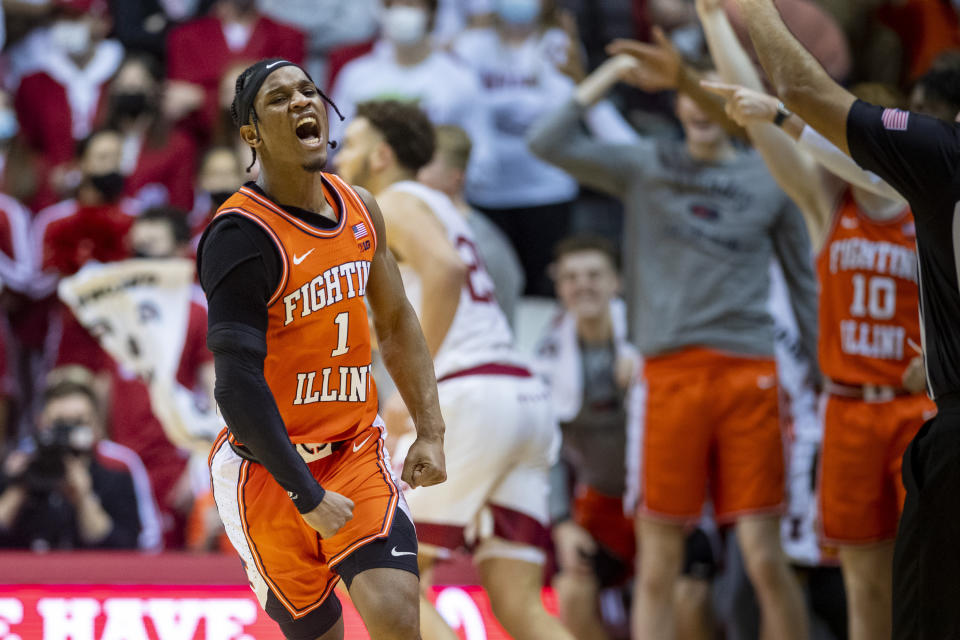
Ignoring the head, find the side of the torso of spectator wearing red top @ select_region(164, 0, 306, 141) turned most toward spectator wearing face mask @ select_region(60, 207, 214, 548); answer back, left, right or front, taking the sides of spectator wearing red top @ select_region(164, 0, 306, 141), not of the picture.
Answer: front

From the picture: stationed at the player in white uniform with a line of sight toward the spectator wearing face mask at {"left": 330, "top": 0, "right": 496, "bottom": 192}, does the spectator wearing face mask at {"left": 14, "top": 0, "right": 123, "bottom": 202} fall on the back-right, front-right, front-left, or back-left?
front-left

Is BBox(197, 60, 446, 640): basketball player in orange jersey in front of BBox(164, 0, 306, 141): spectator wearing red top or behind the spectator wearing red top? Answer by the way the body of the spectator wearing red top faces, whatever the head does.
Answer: in front

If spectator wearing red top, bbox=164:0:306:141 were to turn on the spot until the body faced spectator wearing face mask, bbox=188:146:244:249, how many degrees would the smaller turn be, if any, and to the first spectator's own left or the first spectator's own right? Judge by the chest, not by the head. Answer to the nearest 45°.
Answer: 0° — they already face them

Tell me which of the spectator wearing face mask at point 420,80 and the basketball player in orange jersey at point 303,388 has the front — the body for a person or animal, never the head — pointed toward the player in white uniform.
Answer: the spectator wearing face mask

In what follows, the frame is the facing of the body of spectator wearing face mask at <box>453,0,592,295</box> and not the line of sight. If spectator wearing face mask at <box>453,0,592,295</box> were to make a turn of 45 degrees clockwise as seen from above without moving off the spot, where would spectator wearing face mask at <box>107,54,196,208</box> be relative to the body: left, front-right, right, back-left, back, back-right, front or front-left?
front-right

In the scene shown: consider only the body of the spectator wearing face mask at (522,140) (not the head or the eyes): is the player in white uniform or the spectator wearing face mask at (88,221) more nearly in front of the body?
the player in white uniform

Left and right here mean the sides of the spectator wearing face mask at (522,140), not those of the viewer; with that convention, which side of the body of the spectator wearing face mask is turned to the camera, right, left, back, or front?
front

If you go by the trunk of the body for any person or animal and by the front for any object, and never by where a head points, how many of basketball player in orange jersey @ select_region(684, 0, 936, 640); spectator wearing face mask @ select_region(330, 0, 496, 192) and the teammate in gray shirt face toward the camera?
3

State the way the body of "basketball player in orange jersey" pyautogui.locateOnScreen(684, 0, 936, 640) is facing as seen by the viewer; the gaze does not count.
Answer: toward the camera

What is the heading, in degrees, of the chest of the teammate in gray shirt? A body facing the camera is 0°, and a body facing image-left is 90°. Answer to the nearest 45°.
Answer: approximately 0°

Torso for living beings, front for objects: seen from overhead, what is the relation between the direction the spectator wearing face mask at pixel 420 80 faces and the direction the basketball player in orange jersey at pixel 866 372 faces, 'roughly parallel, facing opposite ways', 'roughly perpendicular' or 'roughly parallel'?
roughly parallel

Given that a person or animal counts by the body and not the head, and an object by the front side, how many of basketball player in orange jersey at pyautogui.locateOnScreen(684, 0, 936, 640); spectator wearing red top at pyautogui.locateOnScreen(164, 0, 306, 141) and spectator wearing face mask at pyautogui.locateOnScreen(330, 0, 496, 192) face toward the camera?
3

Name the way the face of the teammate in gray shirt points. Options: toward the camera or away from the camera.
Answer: toward the camera

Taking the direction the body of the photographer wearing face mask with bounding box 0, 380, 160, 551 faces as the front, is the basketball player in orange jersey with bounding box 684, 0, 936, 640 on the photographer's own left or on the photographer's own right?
on the photographer's own left

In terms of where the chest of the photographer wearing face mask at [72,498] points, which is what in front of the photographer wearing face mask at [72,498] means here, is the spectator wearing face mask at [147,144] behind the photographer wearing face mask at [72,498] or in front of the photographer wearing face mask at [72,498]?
behind

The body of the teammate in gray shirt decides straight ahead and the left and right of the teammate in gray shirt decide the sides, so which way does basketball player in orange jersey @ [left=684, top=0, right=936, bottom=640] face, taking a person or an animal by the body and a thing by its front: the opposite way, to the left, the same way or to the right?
the same way

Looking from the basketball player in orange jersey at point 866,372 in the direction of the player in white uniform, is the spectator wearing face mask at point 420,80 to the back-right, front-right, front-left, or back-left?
front-right

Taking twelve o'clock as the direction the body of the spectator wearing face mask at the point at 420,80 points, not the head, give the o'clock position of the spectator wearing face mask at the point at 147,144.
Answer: the spectator wearing face mask at the point at 147,144 is roughly at 3 o'clock from the spectator wearing face mask at the point at 420,80.
